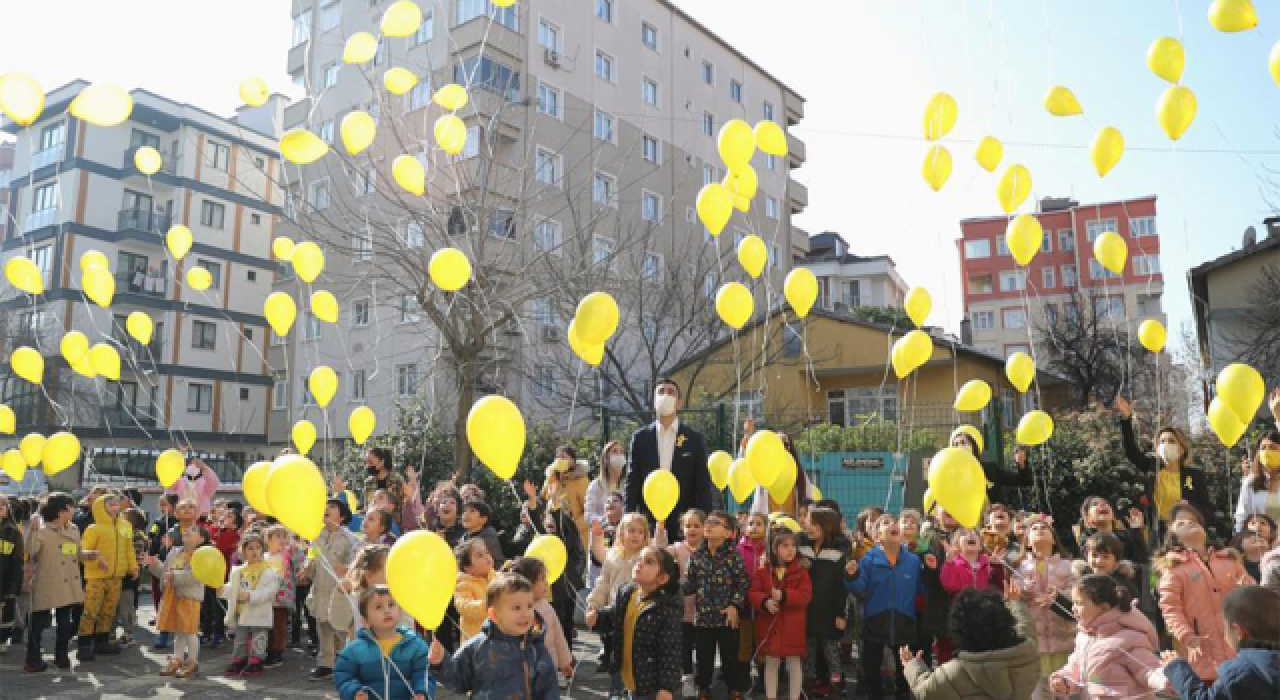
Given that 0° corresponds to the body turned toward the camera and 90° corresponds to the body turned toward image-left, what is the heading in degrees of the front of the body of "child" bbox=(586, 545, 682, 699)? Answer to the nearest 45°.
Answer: approximately 45°

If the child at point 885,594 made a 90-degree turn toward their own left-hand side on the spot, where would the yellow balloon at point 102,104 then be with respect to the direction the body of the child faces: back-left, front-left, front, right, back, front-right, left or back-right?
back

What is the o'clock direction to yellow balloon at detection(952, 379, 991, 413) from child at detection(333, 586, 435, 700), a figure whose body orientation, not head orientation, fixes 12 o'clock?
The yellow balloon is roughly at 8 o'clock from the child.

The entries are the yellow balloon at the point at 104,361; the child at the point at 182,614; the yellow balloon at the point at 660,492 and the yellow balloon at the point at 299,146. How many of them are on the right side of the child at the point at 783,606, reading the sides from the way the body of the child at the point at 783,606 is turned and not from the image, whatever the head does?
4

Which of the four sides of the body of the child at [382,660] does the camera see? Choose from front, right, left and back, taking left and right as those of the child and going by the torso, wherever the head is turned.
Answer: front

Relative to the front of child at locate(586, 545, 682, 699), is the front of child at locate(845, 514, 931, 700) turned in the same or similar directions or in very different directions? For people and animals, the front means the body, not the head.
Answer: same or similar directions

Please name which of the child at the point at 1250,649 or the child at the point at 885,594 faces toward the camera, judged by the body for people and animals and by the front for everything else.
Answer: the child at the point at 885,594

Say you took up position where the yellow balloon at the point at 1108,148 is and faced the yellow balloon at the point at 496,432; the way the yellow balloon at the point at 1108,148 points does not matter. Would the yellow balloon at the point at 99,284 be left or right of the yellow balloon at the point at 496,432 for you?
right

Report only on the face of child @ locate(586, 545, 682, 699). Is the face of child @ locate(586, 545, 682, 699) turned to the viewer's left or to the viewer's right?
to the viewer's left

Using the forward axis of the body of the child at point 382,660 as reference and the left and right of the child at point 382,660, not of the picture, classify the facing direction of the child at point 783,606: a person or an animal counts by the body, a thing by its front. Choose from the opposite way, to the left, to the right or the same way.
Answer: the same way

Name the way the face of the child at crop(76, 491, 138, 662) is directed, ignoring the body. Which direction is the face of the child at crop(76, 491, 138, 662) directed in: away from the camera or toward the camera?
toward the camera

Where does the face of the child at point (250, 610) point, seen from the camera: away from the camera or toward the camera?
toward the camera

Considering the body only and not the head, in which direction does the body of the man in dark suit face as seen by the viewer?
toward the camera

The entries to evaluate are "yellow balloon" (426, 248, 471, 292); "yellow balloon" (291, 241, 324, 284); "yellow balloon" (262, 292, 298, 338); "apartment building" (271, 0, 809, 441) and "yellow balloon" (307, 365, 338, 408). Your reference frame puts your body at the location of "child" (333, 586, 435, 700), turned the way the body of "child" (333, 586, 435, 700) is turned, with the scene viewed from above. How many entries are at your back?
5

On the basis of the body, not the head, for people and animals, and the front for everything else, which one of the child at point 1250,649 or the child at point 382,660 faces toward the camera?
the child at point 382,660

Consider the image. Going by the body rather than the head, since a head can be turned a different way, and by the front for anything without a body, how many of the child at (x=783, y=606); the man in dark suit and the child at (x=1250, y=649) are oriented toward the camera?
2

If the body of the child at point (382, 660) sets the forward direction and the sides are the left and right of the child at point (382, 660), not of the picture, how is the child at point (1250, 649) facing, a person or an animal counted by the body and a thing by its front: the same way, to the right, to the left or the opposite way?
the opposite way

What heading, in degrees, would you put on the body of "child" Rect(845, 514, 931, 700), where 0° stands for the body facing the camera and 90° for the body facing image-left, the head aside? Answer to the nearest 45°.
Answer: approximately 0°

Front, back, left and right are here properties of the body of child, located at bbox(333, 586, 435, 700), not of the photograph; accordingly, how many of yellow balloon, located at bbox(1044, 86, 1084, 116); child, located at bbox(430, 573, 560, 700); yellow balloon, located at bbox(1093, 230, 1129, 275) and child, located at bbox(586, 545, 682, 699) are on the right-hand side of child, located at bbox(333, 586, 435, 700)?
0
